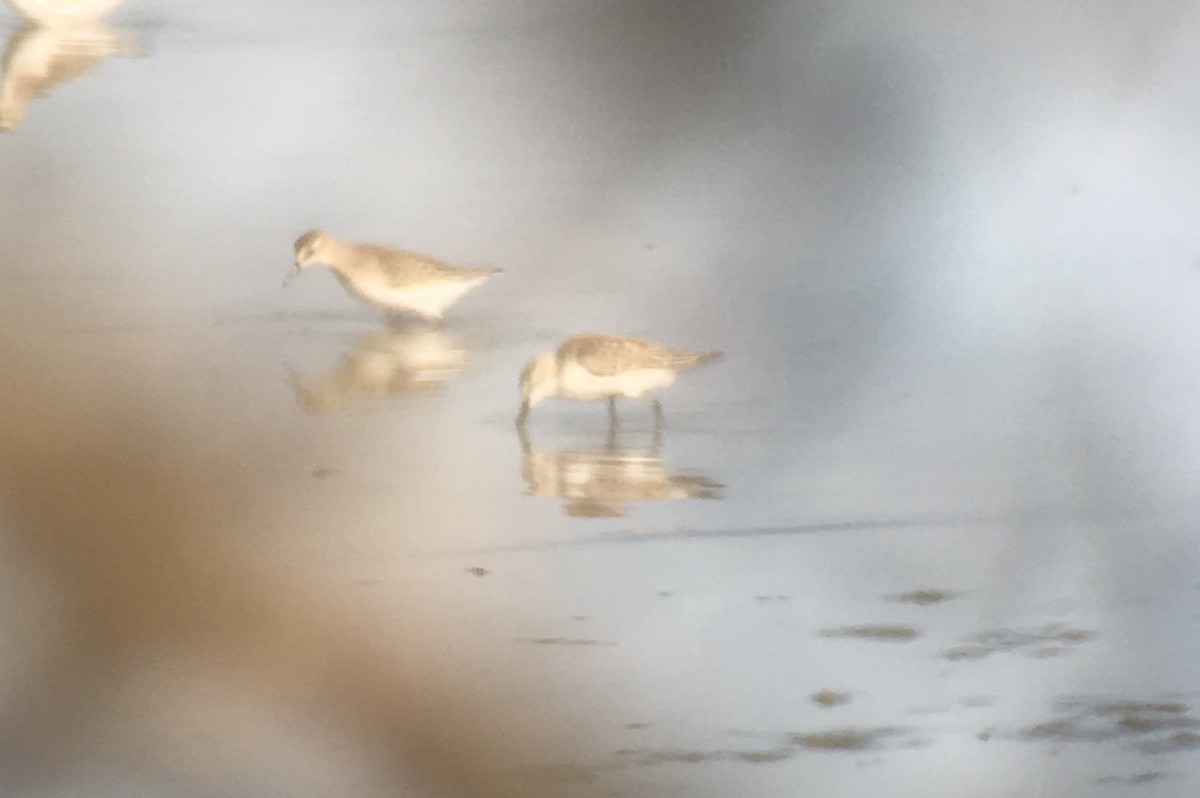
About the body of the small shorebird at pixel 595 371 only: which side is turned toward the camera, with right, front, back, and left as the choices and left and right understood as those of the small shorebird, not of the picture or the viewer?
left

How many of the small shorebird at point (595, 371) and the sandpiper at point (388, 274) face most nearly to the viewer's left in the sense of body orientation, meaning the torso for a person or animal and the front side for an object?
2

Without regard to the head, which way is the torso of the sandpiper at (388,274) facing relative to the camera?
to the viewer's left
